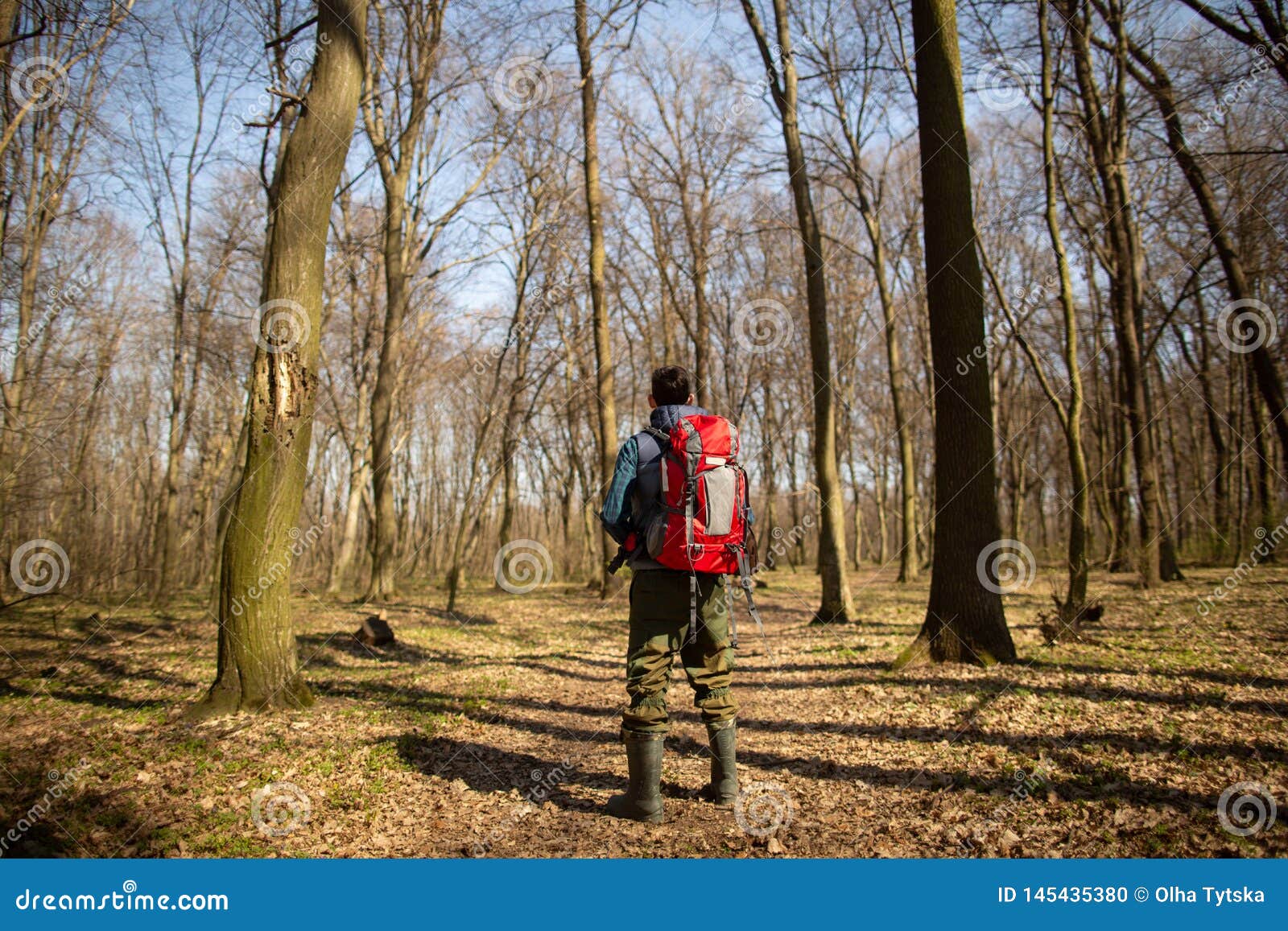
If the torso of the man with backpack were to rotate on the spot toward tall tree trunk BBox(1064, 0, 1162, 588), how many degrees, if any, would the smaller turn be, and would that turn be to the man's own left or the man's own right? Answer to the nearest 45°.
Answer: approximately 90° to the man's own right

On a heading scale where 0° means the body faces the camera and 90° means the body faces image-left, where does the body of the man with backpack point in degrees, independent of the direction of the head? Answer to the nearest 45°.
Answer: approximately 135°

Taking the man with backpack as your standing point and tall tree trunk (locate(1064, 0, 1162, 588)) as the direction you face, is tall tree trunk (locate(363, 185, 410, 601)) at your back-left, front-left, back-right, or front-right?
front-left

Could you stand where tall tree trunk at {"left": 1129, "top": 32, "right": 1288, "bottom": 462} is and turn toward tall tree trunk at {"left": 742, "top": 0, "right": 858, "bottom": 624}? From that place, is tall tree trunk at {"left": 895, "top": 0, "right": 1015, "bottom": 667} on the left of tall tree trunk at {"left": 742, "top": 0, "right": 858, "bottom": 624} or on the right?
left

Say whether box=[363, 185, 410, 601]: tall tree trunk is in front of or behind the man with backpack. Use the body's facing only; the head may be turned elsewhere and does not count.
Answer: in front

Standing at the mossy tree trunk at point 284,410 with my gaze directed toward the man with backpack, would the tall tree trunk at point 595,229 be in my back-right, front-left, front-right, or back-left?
back-left

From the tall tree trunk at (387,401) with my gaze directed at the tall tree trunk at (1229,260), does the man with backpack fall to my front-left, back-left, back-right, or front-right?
front-right

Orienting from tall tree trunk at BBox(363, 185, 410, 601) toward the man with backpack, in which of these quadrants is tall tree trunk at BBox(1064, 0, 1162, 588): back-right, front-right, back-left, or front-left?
front-left

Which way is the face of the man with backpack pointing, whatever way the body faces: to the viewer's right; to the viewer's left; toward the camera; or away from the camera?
away from the camera

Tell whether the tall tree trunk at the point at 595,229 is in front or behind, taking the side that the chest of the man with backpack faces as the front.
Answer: in front

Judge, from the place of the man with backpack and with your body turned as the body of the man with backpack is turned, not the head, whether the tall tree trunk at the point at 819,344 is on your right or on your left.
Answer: on your right

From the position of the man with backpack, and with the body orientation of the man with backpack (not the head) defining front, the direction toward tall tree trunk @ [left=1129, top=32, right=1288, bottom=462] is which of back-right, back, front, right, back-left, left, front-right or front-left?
right

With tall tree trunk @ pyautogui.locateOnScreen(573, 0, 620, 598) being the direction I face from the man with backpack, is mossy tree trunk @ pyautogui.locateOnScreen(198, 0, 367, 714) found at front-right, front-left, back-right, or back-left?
front-left
